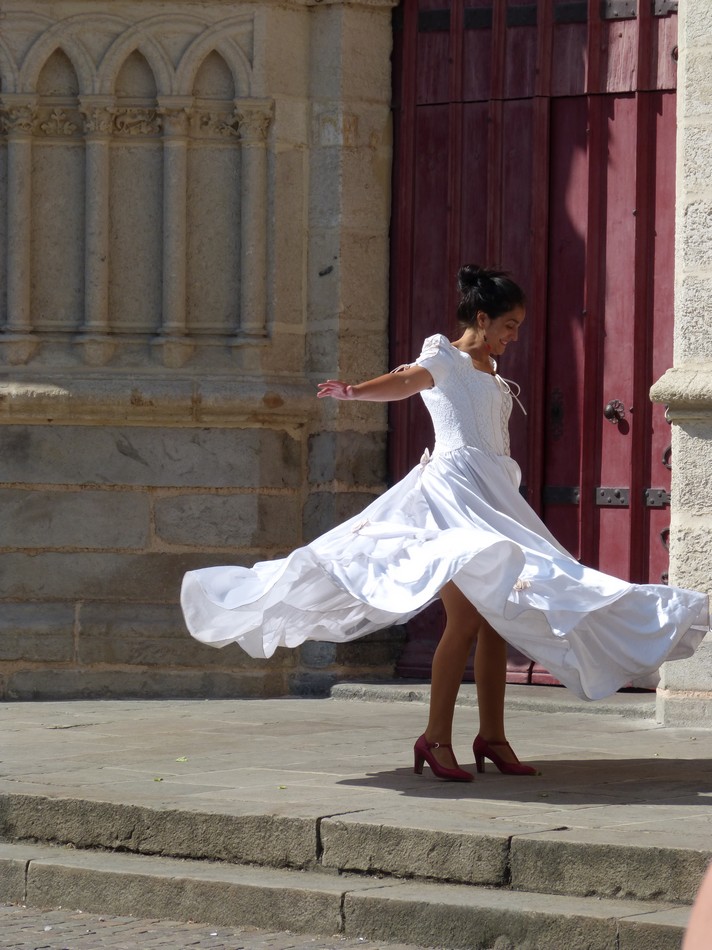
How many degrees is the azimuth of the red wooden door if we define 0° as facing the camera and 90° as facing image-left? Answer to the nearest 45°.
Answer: approximately 0°

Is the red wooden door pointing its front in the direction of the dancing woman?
yes

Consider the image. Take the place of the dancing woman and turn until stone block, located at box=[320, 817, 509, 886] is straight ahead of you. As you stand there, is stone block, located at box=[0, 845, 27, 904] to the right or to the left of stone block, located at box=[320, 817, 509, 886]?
right

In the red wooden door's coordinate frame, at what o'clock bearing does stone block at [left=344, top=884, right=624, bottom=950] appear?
The stone block is roughly at 12 o'clock from the red wooden door.

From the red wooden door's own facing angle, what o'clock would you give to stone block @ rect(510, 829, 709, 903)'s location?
The stone block is roughly at 12 o'clock from the red wooden door.

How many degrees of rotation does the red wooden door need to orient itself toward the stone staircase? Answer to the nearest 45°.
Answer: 0° — it already faces it

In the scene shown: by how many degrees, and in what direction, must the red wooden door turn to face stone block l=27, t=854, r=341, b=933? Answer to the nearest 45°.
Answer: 0° — it already faces it

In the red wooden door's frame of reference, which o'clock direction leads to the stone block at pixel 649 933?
The stone block is roughly at 12 o'clock from the red wooden door.

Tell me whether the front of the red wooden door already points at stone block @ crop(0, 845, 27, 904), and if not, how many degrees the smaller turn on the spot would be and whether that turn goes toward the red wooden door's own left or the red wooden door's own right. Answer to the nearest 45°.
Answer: approximately 45° to the red wooden door's own right
